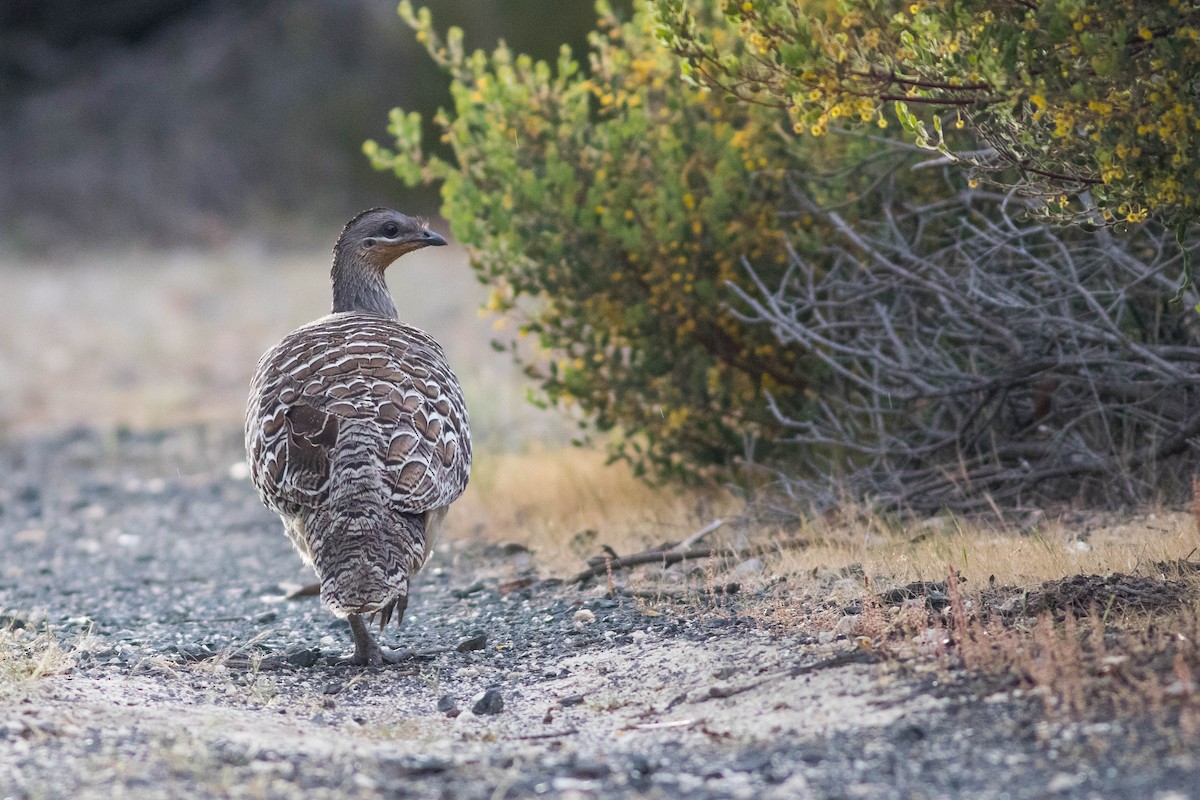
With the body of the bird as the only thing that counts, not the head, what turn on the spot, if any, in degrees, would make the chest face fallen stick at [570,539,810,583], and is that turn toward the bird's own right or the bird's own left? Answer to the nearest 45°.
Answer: approximately 45° to the bird's own right

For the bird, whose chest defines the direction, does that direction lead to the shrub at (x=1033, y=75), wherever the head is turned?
no

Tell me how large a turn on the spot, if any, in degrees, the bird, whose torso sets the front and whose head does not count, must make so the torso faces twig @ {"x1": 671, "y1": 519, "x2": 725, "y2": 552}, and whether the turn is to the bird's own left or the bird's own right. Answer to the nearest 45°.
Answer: approximately 45° to the bird's own right

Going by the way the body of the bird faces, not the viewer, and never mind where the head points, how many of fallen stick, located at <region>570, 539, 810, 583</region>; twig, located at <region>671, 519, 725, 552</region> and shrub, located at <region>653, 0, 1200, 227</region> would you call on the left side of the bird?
0

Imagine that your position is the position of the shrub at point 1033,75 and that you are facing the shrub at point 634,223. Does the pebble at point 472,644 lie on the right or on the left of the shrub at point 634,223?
left

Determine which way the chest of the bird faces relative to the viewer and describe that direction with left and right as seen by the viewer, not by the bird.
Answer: facing away from the viewer

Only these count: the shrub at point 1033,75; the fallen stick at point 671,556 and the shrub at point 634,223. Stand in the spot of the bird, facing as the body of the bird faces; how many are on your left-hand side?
0
